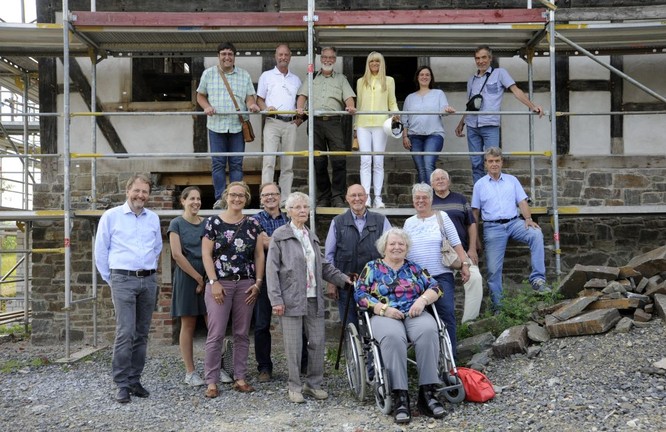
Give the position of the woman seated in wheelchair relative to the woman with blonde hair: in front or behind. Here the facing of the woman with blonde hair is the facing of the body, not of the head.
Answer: in front

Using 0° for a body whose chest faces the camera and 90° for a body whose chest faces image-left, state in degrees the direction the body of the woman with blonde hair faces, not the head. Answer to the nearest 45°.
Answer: approximately 0°

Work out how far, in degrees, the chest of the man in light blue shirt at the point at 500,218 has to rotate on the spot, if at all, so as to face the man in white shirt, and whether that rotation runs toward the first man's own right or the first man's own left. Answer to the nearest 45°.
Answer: approximately 90° to the first man's own right

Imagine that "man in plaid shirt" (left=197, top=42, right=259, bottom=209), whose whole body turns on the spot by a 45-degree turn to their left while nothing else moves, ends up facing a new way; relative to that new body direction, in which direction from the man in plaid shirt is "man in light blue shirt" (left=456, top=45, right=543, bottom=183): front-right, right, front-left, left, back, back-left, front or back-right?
front-left

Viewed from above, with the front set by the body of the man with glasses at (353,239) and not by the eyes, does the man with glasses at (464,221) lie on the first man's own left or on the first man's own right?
on the first man's own left

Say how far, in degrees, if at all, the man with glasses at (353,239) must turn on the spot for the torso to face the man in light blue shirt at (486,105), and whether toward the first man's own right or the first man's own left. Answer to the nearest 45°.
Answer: approximately 135° to the first man's own left

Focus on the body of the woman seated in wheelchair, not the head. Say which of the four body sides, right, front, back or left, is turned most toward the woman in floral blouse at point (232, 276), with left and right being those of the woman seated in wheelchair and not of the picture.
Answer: right

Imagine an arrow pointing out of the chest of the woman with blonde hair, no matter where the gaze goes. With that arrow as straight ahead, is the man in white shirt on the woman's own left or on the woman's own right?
on the woman's own right

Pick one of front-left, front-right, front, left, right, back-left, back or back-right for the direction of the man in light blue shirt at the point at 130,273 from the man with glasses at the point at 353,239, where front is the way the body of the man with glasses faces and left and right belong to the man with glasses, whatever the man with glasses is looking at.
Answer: right

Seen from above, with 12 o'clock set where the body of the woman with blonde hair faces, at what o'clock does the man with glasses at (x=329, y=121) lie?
The man with glasses is roughly at 4 o'clock from the woman with blonde hair.
